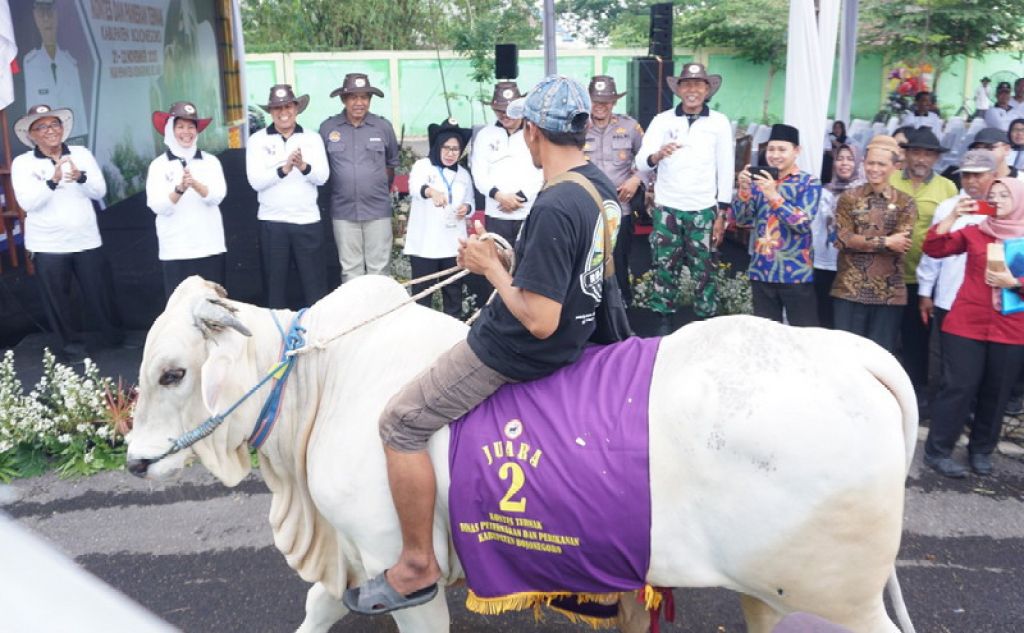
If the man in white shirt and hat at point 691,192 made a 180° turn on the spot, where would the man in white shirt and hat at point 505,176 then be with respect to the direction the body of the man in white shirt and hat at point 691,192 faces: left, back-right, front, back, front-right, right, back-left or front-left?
left

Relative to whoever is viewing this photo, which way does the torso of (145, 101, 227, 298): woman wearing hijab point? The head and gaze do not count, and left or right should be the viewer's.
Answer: facing the viewer

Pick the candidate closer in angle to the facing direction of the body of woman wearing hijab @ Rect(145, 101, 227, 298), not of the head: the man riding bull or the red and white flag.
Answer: the man riding bull

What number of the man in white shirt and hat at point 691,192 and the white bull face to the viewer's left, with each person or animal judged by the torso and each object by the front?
1

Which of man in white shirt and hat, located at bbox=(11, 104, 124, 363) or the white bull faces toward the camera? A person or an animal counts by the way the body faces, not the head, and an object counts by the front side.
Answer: the man in white shirt and hat

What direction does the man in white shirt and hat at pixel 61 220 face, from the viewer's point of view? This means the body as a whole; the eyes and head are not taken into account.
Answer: toward the camera

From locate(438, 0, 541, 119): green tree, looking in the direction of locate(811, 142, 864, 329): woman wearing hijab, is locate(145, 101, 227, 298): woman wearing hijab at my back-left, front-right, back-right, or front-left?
front-right

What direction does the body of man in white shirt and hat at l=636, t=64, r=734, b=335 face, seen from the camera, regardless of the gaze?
toward the camera

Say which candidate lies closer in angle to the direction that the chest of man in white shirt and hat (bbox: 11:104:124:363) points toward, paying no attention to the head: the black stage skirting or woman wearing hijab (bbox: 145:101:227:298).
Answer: the woman wearing hijab

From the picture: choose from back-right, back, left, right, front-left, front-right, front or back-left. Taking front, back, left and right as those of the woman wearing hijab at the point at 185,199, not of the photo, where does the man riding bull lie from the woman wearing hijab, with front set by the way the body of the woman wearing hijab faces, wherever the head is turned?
front

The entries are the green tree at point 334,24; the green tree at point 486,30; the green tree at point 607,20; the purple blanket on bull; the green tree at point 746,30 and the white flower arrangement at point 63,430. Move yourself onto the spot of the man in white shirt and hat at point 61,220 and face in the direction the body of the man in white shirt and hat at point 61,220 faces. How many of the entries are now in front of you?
2

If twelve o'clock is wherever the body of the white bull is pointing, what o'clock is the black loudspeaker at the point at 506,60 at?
The black loudspeaker is roughly at 3 o'clock from the white bull.

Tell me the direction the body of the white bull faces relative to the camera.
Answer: to the viewer's left

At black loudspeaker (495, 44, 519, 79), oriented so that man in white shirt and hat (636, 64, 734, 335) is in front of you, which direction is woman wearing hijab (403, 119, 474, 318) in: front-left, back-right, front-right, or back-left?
front-right

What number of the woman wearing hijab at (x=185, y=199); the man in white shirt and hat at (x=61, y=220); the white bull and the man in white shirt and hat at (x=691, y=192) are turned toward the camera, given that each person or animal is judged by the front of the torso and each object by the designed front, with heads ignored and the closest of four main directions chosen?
3

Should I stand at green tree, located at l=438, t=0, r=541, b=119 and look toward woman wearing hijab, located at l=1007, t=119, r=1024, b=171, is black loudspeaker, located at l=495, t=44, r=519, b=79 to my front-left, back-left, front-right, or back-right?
front-right

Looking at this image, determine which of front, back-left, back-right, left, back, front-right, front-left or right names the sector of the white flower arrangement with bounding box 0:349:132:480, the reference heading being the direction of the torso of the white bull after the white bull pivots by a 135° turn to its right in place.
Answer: left

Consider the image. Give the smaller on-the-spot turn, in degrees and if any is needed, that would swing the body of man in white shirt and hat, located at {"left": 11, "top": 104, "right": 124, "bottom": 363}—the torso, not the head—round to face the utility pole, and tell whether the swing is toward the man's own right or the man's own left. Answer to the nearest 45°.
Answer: approximately 90° to the man's own left

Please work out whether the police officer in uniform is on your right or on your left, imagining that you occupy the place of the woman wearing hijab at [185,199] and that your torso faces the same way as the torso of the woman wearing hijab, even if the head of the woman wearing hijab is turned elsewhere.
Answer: on your left

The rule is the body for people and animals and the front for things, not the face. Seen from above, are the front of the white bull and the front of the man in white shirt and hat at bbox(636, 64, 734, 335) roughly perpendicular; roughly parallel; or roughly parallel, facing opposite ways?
roughly perpendicular
